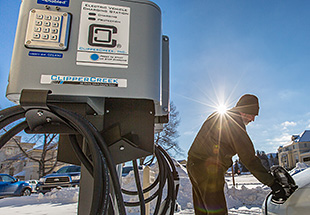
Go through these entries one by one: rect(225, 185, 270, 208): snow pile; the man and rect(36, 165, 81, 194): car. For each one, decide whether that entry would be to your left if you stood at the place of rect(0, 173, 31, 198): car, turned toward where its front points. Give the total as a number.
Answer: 0

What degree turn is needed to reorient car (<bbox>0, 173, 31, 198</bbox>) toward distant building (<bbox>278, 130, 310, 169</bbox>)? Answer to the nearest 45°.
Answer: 0° — it already faces it

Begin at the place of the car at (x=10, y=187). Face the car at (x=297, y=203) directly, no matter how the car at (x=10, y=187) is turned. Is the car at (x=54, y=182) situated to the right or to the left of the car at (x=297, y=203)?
left

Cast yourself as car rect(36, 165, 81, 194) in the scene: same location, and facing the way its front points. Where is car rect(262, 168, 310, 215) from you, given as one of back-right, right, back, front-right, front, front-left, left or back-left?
front-left

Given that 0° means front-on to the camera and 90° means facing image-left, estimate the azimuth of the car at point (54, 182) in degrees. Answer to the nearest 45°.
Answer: approximately 45°

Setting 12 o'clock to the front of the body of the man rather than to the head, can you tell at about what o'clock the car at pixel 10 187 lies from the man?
The car is roughly at 7 o'clock from the man.

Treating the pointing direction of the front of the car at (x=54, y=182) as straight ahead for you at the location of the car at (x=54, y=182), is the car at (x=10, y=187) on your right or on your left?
on your right

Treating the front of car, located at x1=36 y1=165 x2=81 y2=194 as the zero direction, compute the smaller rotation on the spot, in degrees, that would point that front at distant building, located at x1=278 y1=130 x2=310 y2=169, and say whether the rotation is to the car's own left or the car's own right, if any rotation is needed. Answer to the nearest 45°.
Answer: approximately 180°

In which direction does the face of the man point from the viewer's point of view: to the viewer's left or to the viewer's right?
to the viewer's right

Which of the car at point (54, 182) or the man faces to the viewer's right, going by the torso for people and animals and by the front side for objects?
the man

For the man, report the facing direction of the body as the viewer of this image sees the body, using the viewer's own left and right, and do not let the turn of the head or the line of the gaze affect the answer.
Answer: facing to the right of the viewer
